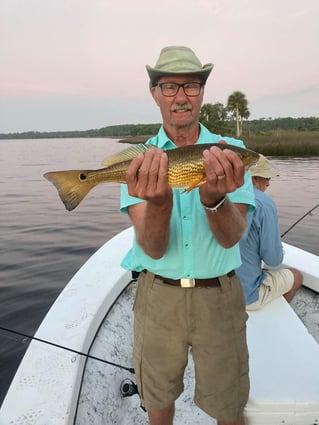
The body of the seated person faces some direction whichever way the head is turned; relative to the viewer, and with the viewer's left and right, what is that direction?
facing away from the viewer and to the right of the viewer

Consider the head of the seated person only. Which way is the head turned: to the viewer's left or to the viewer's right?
to the viewer's right

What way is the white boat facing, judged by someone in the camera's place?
facing away from the viewer

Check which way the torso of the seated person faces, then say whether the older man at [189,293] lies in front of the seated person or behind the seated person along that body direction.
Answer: behind

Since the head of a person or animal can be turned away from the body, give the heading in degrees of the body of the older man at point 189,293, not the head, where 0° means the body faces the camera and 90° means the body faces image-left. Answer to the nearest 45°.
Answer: approximately 0°
